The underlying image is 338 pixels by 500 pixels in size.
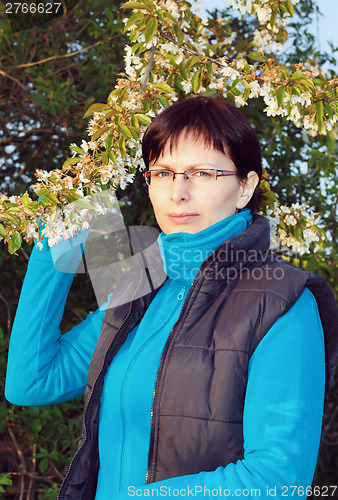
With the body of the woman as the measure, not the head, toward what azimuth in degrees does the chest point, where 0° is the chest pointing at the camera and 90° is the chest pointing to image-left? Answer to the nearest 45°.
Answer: approximately 45°
